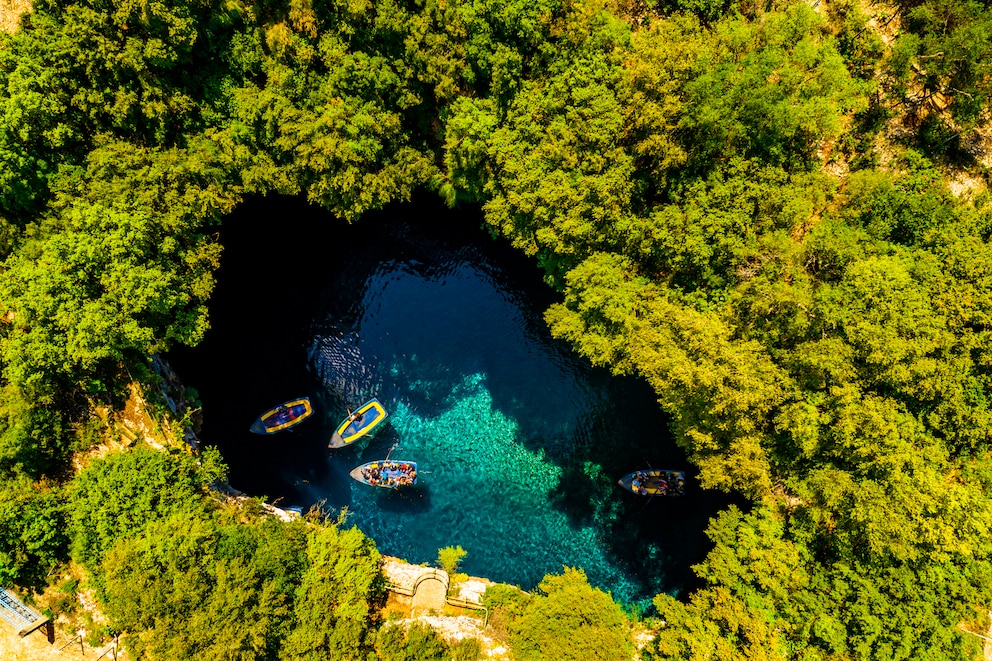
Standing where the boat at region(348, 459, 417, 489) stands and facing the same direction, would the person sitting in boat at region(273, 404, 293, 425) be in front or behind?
in front

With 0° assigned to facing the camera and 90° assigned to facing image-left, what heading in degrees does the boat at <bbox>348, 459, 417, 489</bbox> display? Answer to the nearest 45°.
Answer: approximately 90°

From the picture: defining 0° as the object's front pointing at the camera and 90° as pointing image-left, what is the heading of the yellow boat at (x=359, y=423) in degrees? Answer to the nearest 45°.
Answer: approximately 45°

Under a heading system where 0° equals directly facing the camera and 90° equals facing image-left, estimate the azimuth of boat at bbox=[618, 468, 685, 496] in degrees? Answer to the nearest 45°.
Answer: approximately 90°

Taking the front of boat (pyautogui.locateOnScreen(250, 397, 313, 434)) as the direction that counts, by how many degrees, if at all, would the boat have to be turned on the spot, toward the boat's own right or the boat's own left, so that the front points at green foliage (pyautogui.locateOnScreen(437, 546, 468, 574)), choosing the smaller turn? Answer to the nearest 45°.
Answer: approximately 90° to the boat's own left

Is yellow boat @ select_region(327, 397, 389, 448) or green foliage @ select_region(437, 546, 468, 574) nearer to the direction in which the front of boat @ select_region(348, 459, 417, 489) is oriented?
the yellow boat

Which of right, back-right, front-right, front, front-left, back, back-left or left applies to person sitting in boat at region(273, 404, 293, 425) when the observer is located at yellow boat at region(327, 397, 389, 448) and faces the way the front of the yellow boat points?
front-right

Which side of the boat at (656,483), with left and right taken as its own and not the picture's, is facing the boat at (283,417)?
front

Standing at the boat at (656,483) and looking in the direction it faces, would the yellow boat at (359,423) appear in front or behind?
in front

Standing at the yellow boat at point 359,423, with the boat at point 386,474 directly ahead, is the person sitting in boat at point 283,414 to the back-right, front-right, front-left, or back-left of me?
back-right
